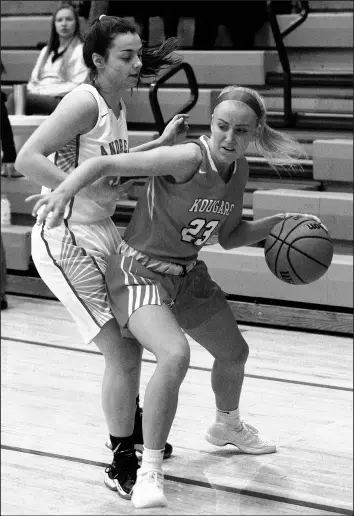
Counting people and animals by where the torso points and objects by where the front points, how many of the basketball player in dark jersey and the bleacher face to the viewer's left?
0

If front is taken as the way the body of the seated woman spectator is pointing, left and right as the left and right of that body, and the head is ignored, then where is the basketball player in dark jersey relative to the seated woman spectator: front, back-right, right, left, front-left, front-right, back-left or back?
front-left

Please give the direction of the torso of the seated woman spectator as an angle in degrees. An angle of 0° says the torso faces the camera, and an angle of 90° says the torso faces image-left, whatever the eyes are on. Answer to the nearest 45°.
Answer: approximately 45°

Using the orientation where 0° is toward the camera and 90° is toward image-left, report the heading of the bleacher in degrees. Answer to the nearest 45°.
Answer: approximately 0°

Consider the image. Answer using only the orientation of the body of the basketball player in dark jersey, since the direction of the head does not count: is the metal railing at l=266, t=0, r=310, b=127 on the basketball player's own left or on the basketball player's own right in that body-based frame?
on the basketball player's own left

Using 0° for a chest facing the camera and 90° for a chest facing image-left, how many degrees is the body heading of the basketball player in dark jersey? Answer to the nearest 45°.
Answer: approximately 315°

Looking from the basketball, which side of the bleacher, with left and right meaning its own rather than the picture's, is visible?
front

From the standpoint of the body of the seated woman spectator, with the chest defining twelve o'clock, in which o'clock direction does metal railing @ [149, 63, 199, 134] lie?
The metal railing is roughly at 9 o'clock from the seated woman spectator.

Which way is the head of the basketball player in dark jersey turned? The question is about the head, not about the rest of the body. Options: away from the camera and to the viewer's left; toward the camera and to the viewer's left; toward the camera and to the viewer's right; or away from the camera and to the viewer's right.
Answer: toward the camera and to the viewer's right

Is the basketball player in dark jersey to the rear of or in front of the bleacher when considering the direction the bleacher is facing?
in front

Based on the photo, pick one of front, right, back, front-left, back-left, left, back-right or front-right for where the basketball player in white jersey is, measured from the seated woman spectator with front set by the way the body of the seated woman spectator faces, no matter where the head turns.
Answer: front-left

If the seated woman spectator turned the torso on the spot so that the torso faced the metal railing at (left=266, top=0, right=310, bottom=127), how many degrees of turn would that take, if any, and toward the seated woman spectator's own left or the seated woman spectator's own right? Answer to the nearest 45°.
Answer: approximately 135° to the seated woman spectator's own left
